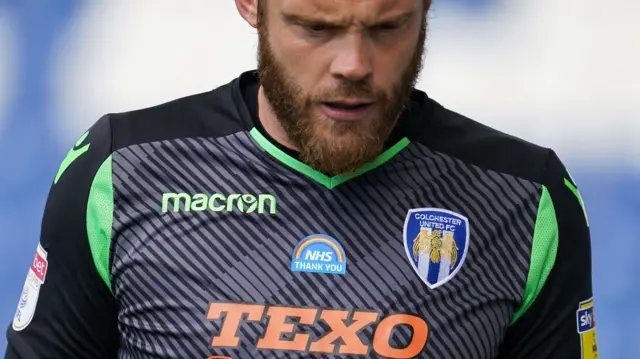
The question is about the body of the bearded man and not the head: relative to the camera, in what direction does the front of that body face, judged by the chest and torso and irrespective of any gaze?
toward the camera

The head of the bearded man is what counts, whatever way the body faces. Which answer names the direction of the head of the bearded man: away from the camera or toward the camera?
toward the camera
